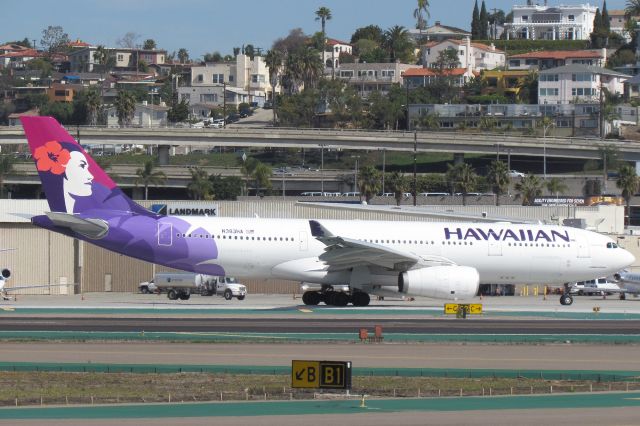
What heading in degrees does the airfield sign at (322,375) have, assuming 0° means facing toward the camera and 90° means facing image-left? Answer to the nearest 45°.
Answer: approximately 0°
